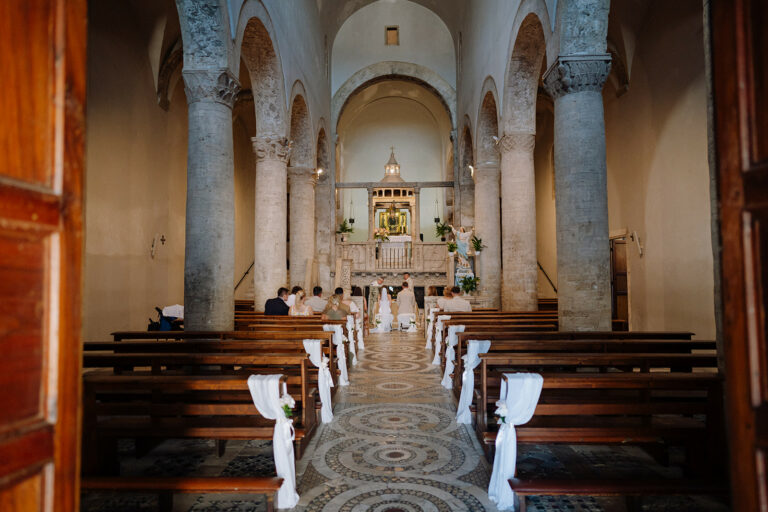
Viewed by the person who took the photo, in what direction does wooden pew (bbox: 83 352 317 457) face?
facing away from the viewer

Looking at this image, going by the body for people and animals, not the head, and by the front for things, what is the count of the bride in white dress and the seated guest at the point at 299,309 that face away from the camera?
2

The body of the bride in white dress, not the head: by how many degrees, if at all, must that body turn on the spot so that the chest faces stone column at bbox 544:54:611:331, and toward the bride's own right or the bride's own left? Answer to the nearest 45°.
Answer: approximately 180°

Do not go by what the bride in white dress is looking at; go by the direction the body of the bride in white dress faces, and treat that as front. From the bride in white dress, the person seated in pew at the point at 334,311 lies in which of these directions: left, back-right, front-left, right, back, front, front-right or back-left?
back

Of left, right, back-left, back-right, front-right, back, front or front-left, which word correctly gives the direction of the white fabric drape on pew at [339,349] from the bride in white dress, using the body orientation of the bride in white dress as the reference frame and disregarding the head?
back

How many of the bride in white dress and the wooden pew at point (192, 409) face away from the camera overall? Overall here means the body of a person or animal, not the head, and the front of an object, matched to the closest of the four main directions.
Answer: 2

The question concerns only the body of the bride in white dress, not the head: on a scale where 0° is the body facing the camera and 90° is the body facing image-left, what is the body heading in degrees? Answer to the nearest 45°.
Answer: approximately 180°

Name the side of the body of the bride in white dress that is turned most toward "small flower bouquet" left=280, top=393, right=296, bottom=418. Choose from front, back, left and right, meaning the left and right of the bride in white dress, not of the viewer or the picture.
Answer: back

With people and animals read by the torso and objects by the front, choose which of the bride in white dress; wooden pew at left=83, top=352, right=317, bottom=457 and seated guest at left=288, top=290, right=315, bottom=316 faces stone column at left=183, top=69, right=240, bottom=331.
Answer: the wooden pew

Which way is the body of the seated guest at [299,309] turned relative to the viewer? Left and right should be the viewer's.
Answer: facing away from the viewer

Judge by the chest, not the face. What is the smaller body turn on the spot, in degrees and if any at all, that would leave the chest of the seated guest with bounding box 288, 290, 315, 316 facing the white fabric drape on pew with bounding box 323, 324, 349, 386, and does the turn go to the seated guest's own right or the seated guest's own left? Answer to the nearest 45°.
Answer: approximately 180°

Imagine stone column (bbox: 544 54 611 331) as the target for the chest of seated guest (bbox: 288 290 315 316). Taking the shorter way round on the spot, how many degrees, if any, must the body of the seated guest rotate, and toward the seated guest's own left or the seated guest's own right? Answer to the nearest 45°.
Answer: approximately 135° to the seated guest's own right
